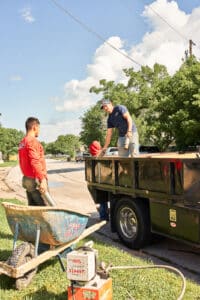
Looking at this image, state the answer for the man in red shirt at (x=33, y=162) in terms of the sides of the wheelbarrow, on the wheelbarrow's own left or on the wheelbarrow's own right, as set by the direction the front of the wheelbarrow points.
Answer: on the wheelbarrow's own right

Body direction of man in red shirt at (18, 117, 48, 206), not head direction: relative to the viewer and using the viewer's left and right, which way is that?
facing away from the viewer and to the right of the viewer

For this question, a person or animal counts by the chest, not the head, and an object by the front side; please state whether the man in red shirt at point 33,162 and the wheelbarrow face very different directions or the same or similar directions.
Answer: very different directions

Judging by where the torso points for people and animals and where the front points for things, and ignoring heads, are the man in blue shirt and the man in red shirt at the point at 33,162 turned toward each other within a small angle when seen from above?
yes

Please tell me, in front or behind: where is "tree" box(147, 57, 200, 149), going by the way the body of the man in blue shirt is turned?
behind

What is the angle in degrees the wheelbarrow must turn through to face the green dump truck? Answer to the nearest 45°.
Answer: approximately 180°

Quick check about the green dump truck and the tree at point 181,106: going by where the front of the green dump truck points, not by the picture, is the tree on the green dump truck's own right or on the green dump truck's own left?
on the green dump truck's own left

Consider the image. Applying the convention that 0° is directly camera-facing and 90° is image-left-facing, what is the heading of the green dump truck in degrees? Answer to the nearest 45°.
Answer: approximately 315°

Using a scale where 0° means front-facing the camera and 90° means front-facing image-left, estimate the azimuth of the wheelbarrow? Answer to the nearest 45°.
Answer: approximately 45°

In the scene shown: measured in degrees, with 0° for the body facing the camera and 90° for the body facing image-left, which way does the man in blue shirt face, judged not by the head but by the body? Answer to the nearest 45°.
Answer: approximately 45°

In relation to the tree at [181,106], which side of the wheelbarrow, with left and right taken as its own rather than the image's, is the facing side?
back
